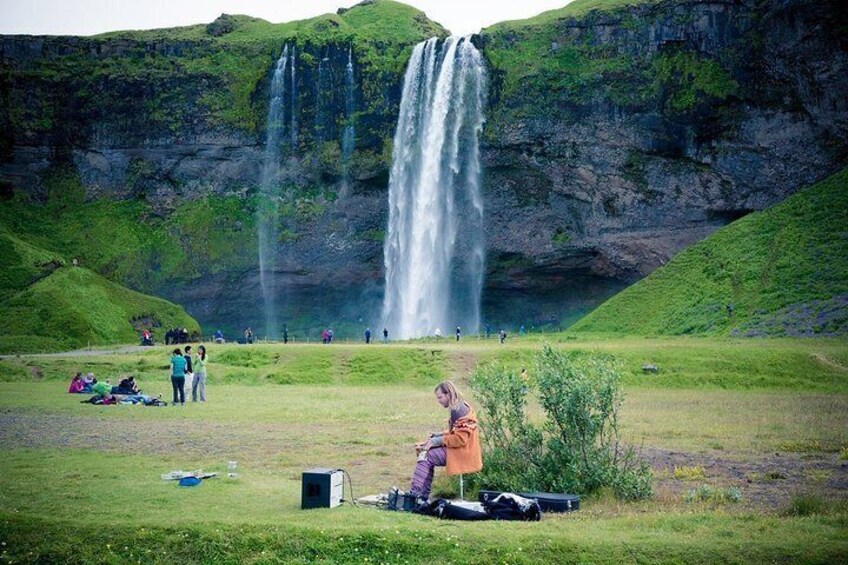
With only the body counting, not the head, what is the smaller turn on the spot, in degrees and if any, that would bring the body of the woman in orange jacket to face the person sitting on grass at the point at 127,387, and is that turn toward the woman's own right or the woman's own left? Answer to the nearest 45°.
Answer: approximately 45° to the woman's own right

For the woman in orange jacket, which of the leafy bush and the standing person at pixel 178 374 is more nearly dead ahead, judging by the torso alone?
the standing person

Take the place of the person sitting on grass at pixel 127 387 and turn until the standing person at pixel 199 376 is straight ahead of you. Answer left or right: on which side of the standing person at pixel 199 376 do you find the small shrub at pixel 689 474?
right

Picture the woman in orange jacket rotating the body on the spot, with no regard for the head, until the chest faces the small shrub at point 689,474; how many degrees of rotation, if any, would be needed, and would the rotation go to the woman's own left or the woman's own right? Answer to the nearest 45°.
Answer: approximately 135° to the woman's own right

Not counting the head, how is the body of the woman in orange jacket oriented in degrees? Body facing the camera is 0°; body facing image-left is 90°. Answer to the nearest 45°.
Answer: approximately 90°

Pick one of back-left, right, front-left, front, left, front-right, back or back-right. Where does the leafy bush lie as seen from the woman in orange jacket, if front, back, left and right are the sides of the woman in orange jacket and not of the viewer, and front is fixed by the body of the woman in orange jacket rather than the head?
back-right

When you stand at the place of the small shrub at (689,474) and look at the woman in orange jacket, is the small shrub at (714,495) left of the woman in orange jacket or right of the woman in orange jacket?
left

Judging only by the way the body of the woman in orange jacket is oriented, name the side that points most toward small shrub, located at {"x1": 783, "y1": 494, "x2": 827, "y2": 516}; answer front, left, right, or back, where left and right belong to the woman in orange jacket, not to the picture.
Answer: back

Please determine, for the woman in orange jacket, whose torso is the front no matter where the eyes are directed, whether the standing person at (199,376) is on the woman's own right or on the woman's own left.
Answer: on the woman's own right

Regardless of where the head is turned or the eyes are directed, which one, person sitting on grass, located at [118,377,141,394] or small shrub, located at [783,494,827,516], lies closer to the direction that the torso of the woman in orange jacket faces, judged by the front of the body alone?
the person sitting on grass
